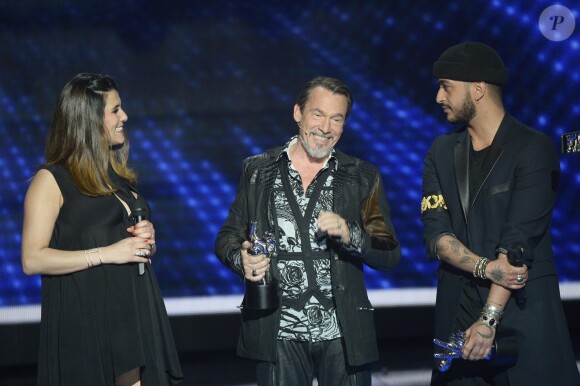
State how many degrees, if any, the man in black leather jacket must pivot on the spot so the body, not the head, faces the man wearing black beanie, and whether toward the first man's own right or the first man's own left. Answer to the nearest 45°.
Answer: approximately 90° to the first man's own left

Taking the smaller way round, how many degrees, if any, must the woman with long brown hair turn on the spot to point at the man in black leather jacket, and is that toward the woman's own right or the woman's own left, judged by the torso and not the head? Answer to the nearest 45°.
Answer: approximately 45° to the woman's own left

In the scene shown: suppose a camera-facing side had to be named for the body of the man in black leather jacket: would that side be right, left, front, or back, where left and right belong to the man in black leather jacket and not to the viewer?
front

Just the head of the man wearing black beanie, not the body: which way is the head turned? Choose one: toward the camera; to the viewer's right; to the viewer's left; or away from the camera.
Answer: to the viewer's left

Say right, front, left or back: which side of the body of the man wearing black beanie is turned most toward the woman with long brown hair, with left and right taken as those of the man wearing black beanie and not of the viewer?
front

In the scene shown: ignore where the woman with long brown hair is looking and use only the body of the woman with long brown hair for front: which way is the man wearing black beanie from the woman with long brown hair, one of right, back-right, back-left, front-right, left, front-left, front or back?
front-left

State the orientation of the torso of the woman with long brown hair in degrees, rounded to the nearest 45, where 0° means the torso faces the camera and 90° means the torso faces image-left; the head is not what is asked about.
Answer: approximately 315°

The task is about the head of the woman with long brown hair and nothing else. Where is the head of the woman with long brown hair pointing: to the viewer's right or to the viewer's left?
to the viewer's right

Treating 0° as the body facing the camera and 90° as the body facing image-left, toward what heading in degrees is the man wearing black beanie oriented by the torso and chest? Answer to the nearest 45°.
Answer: approximately 45°

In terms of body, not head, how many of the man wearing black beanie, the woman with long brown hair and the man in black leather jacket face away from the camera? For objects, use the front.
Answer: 0

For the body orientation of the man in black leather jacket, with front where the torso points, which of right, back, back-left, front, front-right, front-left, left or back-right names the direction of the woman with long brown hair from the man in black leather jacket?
right
